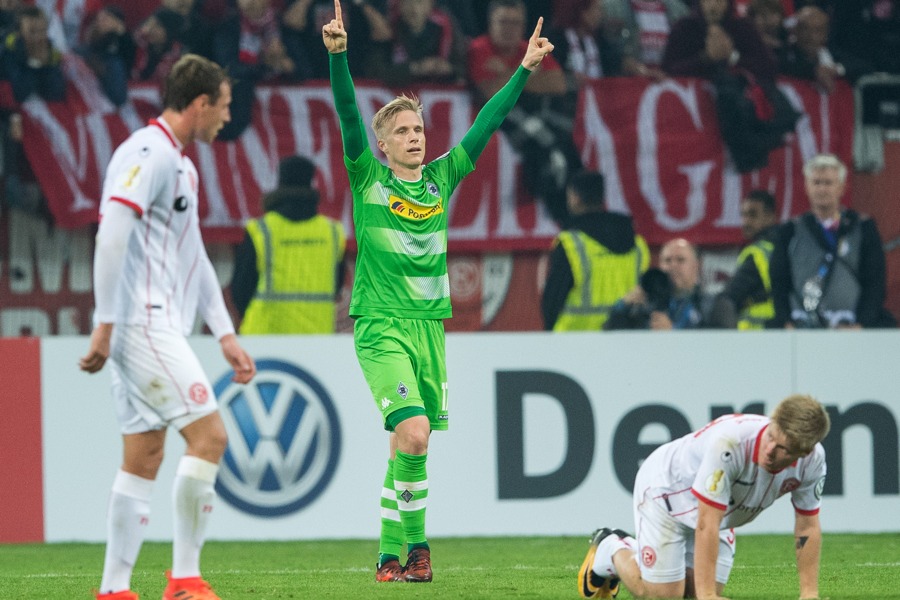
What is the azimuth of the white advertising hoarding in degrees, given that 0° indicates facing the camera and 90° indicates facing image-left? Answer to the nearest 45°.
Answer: approximately 0°

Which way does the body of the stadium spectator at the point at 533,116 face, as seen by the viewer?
toward the camera

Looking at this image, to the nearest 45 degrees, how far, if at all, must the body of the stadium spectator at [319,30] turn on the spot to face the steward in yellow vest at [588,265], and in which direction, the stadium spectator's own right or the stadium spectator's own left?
approximately 45° to the stadium spectator's own left

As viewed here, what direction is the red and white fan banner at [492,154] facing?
toward the camera

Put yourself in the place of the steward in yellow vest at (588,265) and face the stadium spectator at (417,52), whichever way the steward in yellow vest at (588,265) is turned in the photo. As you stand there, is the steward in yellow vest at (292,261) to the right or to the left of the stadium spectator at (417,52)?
left

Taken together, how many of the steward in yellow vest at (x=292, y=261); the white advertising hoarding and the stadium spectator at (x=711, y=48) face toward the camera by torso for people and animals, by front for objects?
2

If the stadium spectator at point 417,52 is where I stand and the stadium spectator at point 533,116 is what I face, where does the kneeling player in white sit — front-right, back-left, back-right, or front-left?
front-right

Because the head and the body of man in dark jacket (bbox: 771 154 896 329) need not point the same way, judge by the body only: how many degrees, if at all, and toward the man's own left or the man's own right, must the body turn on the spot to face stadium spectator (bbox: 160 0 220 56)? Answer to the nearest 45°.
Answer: approximately 90° to the man's own right

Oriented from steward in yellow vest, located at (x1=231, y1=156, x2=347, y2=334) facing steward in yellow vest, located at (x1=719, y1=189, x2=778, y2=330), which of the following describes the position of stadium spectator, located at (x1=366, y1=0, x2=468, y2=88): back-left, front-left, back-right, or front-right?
front-left

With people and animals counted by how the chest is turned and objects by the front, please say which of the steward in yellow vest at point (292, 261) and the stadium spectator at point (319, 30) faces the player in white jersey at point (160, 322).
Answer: the stadium spectator

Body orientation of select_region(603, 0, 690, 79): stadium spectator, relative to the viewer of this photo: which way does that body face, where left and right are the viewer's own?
facing the viewer

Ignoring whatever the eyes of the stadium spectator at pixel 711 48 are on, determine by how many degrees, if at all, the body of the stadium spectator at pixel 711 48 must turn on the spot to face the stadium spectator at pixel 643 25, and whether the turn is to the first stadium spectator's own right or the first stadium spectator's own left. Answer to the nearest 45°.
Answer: approximately 90° to the first stadium spectator's own right

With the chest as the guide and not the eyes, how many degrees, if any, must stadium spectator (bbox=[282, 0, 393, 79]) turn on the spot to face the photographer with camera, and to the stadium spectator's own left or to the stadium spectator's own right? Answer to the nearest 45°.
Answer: approximately 45° to the stadium spectator's own left

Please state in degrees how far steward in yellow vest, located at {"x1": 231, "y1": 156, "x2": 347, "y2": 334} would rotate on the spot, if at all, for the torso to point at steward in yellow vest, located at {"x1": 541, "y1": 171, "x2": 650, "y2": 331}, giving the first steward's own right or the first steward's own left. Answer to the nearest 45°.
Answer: approximately 90° to the first steward's own right

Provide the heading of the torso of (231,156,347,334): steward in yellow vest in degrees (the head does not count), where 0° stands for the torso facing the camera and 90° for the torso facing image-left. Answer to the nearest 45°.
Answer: approximately 180°

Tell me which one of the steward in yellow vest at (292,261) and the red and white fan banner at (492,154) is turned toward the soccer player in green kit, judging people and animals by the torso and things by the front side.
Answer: the red and white fan banner

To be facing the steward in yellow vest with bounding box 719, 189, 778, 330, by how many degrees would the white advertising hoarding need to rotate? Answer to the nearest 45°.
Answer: approximately 135° to its left

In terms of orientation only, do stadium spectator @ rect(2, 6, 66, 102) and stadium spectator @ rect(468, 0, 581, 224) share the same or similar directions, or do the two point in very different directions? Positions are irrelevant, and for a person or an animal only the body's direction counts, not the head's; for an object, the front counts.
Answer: same or similar directions

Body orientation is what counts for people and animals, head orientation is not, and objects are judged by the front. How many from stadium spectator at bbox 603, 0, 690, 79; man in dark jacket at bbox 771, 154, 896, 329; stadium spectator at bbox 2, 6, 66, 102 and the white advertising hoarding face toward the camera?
4

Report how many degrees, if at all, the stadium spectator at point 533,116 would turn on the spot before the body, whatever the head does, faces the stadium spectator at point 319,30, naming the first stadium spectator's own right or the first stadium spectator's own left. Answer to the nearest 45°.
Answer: approximately 90° to the first stadium spectator's own right
